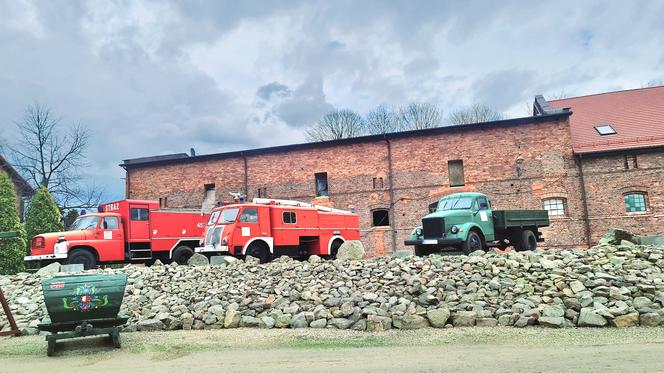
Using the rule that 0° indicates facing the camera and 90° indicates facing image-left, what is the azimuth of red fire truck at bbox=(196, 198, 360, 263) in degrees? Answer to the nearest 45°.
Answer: approximately 45°

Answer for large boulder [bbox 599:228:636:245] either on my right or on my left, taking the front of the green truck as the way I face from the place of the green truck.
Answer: on my left

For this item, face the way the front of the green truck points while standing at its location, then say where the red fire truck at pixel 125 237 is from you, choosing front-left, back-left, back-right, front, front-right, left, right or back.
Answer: front-right

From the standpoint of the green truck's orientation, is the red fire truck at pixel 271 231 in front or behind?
in front

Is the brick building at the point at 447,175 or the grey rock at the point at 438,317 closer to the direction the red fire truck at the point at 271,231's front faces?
the grey rock

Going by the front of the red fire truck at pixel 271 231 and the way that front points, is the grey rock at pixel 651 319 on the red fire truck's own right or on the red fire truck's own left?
on the red fire truck's own left

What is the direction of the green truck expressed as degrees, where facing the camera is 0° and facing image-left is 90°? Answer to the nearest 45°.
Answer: approximately 45°

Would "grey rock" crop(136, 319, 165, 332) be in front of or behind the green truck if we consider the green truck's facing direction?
in front

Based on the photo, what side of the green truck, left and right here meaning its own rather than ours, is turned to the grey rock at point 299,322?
front

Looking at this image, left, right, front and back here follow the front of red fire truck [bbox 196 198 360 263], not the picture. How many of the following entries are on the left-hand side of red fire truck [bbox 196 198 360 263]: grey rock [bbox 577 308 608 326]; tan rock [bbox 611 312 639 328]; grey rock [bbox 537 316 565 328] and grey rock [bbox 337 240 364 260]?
4

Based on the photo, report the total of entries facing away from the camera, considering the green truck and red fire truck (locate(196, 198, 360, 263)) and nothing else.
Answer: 0
